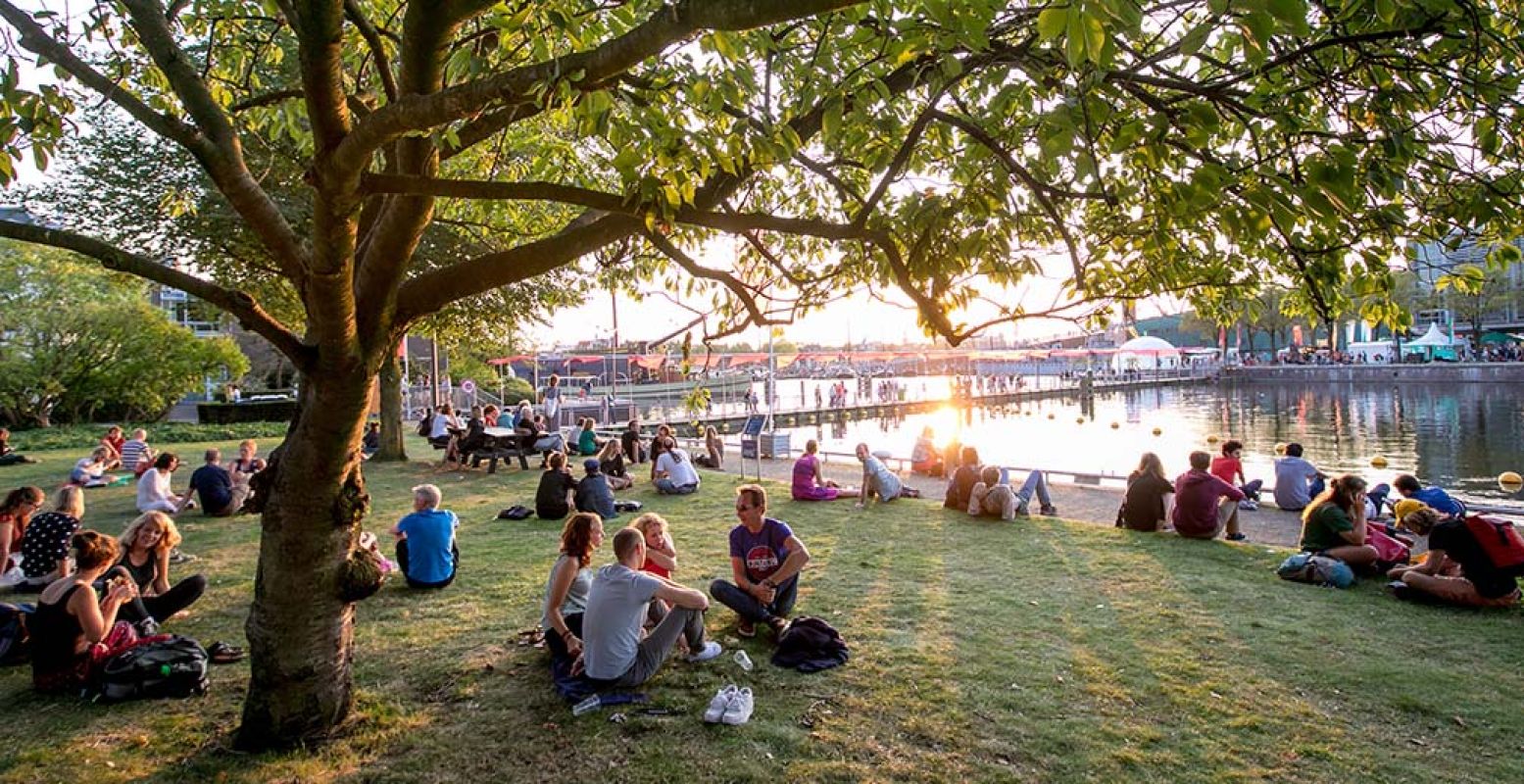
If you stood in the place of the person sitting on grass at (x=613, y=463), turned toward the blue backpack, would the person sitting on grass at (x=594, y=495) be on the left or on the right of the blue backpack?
right

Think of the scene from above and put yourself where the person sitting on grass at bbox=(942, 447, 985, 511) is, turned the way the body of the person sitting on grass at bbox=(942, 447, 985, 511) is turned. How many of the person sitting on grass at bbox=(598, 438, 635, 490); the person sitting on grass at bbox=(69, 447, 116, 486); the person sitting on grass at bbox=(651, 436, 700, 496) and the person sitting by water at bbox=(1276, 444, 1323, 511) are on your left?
3

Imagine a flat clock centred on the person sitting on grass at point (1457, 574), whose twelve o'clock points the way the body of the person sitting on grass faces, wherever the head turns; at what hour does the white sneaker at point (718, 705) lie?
The white sneaker is roughly at 10 o'clock from the person sitting on grass.

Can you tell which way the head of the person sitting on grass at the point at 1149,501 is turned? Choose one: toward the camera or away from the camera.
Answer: away from the camera

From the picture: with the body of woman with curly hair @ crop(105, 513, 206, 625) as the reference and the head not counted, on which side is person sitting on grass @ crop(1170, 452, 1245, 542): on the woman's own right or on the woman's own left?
on the woman's own left

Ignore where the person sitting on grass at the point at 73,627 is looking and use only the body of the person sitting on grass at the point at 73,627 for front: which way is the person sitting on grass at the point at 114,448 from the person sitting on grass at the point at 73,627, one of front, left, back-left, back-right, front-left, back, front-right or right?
front-left

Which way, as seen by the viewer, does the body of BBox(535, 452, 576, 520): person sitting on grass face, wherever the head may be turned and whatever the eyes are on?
away from the camera

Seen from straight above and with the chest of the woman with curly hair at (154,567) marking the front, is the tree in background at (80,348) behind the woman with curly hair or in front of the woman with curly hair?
behind

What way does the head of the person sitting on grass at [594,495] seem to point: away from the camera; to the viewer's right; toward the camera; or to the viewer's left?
away from the camera

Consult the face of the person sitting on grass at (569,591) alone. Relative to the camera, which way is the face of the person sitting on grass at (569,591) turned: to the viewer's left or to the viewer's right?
to the viewer's right

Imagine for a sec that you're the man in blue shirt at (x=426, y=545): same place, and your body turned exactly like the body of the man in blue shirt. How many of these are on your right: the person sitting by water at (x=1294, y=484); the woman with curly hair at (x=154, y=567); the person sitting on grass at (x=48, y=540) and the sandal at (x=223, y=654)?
1

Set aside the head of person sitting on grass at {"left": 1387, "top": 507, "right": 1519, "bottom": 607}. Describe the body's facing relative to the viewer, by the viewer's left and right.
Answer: facing to the left of the viewer

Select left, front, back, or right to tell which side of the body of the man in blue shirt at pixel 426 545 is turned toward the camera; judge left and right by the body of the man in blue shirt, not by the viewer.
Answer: back

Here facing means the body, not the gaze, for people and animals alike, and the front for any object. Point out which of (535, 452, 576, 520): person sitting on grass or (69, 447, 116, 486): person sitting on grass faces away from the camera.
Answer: (535, 452, 576, 520): person sitting on grass

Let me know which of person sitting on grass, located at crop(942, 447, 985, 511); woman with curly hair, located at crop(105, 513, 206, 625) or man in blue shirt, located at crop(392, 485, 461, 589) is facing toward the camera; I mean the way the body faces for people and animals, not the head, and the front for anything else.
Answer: the woman with curly hair

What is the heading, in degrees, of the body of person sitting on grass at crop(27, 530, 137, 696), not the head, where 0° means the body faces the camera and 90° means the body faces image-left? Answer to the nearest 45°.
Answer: approximately 225°

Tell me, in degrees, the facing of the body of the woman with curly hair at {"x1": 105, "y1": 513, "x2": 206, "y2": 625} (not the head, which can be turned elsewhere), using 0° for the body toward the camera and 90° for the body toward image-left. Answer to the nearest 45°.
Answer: approximately 0°
